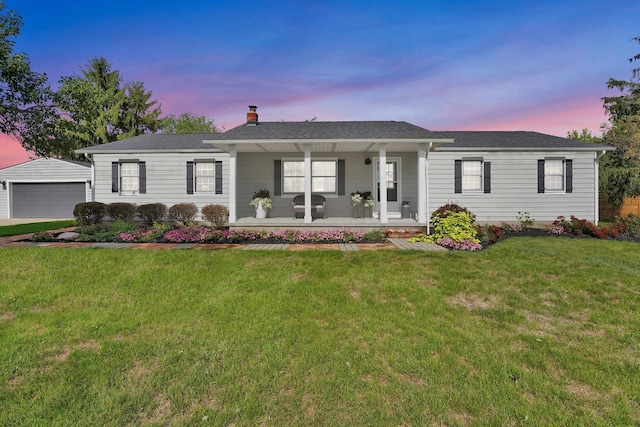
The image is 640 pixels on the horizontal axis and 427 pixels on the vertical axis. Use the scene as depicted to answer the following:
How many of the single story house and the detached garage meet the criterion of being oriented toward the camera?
2

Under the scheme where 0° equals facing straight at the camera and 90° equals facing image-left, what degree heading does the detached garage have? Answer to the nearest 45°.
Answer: approximately 0°

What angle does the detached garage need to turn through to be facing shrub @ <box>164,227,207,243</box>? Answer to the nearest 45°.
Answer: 0° — it already faces it

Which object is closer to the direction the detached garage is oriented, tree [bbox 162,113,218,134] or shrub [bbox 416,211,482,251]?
the shrub

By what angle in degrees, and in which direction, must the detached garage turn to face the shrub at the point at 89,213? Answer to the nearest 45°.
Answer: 0° — it already faces it

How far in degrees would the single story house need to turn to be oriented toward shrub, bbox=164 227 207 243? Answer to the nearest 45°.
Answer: approximately 45° to its right

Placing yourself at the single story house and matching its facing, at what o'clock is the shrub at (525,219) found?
The shrub is roughly at 9 o'clock from the single story house.

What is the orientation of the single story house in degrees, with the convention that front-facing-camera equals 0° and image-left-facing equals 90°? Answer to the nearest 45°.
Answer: approximately 0°
